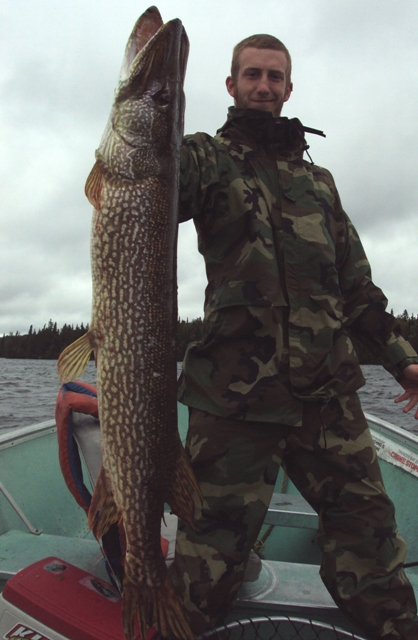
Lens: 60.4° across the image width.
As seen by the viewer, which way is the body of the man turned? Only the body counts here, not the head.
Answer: toward the camera

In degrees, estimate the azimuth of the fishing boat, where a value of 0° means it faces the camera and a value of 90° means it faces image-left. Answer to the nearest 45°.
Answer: approximately 180°
